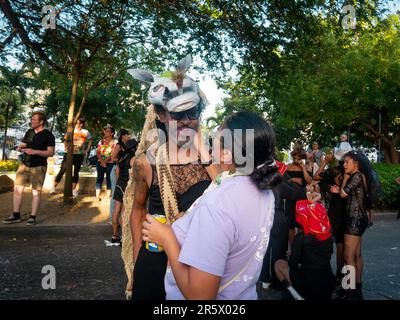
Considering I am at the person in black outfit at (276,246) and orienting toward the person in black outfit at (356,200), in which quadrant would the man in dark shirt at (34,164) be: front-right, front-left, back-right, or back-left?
back-left

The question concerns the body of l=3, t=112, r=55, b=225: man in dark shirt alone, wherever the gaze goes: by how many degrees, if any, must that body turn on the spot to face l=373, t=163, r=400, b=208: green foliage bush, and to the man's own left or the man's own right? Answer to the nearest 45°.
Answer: approximately 135° to the man's own left

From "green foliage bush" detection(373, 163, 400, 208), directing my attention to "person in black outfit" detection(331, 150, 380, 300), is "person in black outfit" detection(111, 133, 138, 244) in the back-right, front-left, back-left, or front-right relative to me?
front-right

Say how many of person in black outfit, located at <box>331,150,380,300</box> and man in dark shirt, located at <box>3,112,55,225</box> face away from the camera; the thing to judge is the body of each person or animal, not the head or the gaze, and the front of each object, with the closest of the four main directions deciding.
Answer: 0

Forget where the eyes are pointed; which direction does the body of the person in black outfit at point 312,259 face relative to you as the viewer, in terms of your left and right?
facing away from the viewer and to the left of the viewer

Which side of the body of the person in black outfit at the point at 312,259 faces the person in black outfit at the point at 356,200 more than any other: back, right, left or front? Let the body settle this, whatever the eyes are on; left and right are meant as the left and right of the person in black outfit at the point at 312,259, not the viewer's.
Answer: right

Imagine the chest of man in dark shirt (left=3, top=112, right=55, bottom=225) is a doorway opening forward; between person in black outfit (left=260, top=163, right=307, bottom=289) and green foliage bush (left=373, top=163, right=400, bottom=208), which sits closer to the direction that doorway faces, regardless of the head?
the person in black outfit

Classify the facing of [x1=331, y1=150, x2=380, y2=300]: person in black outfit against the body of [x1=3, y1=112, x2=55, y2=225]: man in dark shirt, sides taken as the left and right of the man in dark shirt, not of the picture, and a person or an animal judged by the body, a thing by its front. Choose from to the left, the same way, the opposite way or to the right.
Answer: to the right

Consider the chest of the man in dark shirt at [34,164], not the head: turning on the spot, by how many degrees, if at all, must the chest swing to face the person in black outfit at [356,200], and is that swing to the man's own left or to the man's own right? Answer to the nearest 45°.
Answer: approximately 90° to the man's own left

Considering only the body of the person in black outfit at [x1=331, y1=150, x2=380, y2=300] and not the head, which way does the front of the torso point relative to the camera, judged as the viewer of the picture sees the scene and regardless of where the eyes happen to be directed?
to the viewer's left

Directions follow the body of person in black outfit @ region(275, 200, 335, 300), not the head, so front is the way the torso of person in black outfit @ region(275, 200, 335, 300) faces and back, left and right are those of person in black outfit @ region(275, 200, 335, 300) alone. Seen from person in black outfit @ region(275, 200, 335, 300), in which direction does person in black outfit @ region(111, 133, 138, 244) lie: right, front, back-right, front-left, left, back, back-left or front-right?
front

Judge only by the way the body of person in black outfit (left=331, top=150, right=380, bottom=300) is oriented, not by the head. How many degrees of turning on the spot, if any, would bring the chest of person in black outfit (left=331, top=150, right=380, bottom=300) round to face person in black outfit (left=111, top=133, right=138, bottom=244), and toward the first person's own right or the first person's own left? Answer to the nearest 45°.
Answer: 0° — they already face them

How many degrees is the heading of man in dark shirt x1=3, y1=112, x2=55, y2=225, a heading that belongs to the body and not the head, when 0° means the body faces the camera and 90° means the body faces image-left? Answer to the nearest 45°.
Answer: approximately 45°

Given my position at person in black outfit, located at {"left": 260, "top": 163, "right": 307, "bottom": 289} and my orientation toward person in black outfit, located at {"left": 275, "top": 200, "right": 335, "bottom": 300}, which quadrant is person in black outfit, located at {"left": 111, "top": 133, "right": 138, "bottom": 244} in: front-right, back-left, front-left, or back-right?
back-right

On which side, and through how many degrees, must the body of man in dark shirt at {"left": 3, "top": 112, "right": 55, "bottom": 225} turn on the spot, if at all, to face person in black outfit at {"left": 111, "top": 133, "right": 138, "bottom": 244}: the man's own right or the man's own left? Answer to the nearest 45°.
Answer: approximately 90° to the man's own left

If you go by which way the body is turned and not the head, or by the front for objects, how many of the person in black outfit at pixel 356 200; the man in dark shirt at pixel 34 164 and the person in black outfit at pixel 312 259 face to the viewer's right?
0
